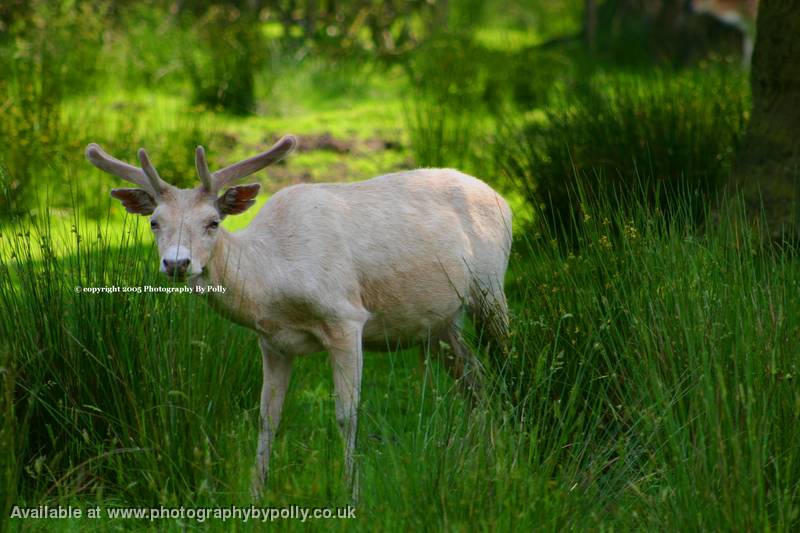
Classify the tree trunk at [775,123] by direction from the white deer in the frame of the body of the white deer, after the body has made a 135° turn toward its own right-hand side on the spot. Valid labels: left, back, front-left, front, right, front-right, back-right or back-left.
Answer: front-right

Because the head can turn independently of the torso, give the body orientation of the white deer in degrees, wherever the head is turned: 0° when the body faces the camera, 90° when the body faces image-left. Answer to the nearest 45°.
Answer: approximately 45°
